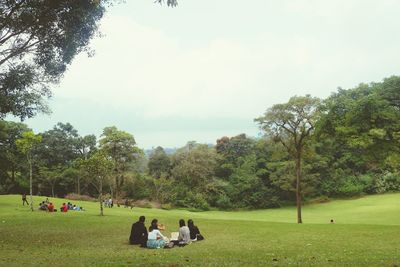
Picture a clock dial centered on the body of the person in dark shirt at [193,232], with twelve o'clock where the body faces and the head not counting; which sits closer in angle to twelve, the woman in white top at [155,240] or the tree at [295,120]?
the woman in white top

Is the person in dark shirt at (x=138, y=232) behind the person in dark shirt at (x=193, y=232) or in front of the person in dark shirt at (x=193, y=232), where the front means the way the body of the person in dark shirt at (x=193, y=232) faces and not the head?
in front

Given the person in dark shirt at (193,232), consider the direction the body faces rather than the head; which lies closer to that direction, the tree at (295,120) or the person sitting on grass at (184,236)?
the person sitting on grass

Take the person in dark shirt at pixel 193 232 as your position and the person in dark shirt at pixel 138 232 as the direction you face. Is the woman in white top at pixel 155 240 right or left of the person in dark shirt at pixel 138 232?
left

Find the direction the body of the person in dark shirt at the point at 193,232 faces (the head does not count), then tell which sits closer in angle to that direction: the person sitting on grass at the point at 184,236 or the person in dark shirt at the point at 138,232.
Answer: the person in dark shirt

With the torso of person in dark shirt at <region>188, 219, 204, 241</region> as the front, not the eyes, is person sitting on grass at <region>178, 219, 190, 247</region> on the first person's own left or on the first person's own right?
on the first person's own left

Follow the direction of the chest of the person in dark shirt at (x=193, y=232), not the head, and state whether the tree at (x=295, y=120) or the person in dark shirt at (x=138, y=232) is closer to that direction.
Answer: the person in dark shirt

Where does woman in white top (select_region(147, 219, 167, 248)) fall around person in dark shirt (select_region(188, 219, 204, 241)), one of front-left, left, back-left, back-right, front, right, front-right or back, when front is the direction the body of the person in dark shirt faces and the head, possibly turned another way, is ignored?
front-left

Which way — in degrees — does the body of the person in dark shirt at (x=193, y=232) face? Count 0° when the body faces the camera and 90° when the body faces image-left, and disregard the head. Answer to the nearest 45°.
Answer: approximately 90°

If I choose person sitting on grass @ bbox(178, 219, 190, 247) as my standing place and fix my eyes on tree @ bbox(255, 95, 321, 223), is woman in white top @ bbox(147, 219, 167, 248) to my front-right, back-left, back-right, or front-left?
back-left
